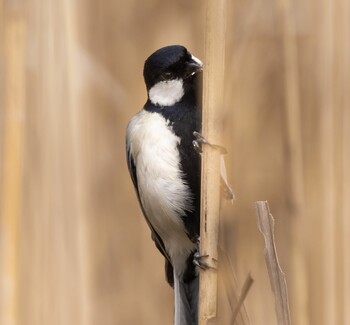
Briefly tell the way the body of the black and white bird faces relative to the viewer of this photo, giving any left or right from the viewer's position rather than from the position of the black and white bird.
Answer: facing the viewer and to the right of the viewer
